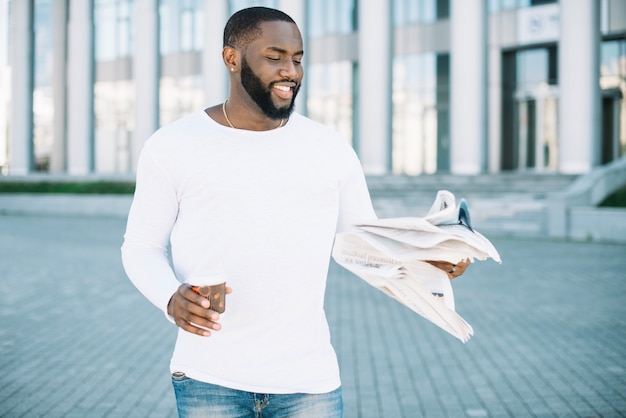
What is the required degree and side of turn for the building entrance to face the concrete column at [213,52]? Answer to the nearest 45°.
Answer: approximately 90° to its right

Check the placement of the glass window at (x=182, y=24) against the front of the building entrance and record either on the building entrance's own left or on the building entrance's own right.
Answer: on the building entrance's own right

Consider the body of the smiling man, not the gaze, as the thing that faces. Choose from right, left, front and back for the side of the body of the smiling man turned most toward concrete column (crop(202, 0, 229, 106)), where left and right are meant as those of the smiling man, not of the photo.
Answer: back

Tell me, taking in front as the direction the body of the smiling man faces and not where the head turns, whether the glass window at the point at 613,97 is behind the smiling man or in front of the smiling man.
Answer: behind

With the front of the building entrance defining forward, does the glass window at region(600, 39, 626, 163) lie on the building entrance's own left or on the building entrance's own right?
on the building entrance's own left

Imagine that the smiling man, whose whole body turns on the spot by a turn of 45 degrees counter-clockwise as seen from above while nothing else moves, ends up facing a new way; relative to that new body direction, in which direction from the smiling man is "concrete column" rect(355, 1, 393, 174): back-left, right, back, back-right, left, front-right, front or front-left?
back-left

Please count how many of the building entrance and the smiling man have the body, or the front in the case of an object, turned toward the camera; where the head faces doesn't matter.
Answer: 2

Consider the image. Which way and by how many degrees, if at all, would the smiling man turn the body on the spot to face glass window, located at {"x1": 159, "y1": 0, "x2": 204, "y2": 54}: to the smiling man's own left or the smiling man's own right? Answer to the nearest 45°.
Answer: approximately 180°

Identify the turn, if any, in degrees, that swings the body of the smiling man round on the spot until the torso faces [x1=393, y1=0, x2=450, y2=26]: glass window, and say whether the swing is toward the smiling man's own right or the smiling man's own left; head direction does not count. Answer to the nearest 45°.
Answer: approximately 180°
